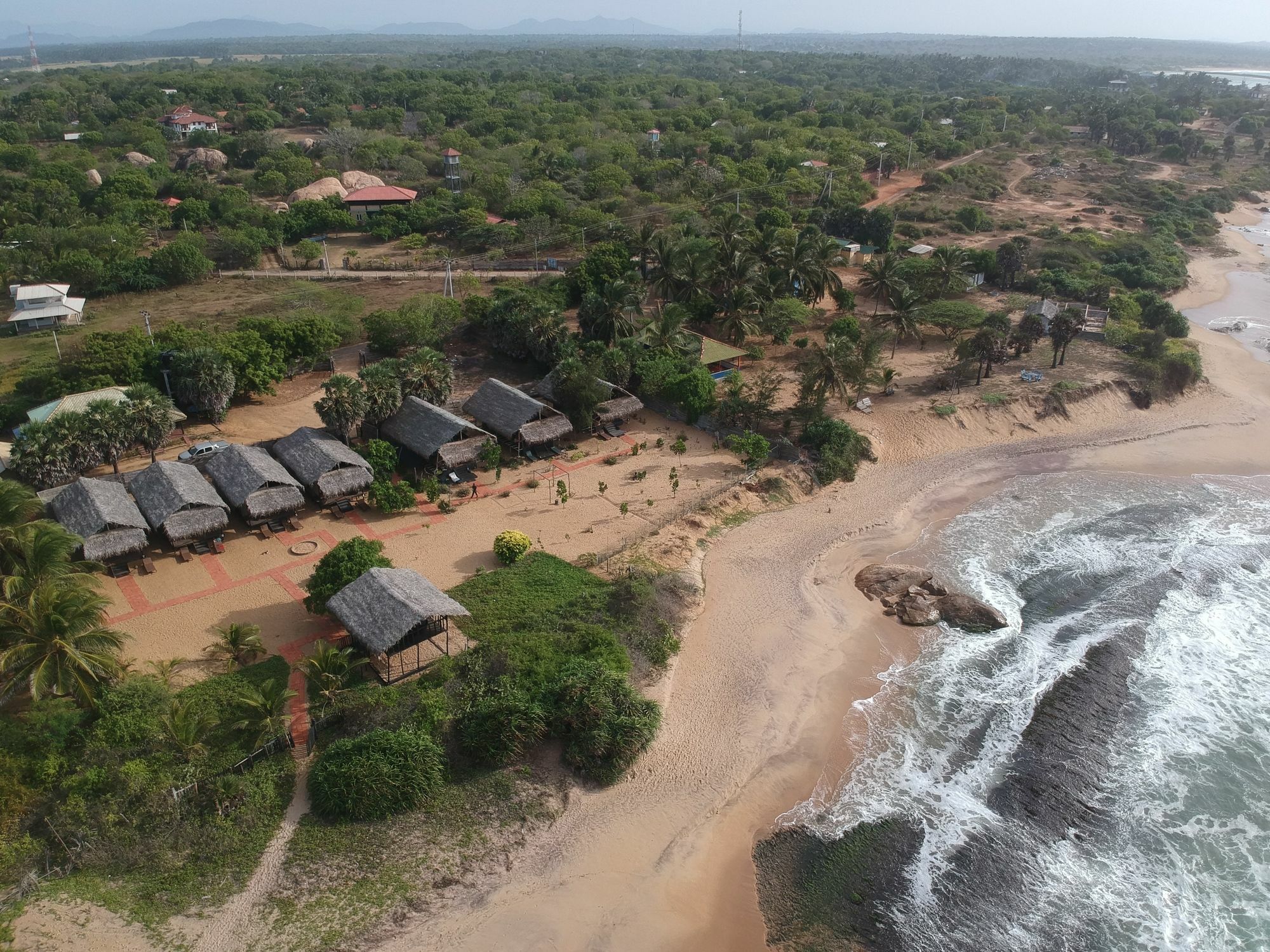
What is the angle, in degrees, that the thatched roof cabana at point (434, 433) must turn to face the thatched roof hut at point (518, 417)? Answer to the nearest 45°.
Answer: approximately 90° to its left

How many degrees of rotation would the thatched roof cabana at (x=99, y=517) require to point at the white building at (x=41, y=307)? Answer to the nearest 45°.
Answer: approximately 135° to its left

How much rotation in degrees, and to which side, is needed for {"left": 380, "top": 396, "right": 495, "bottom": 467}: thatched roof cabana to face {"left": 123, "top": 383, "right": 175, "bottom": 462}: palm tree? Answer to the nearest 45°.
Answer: approximately 135° to its right

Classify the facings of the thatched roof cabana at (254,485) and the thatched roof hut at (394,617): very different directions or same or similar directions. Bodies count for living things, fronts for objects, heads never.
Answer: same or similar directions

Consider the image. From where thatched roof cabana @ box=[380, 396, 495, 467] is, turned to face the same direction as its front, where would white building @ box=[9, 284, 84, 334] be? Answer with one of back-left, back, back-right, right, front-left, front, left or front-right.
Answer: back

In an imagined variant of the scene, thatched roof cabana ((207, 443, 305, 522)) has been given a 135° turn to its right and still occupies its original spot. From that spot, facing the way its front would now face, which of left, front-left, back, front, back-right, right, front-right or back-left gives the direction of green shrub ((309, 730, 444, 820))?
left

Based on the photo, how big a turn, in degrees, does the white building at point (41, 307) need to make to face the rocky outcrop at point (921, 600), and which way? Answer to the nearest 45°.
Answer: approximately 45° to its left

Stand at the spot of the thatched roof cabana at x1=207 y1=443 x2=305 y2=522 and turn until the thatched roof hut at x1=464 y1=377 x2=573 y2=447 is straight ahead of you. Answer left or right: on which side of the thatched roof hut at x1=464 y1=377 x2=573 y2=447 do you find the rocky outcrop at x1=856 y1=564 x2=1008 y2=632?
right

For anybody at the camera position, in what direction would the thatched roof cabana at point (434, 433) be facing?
facing the viewer and to the right of the viewer

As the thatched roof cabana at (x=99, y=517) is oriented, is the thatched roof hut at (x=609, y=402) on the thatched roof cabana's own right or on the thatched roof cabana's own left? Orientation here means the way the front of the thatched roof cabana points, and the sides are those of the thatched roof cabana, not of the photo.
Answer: on the thatched roof cabana's own left

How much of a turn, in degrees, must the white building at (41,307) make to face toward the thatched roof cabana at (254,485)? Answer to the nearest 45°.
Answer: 0° — it already faces it

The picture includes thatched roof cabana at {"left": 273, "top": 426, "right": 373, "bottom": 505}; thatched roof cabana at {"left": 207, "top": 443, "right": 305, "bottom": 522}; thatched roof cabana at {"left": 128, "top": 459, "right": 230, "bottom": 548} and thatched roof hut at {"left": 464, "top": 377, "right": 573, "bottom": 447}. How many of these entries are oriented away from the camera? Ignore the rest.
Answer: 0

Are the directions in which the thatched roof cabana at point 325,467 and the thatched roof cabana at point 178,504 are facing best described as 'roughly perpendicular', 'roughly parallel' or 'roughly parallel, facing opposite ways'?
roughly parallel

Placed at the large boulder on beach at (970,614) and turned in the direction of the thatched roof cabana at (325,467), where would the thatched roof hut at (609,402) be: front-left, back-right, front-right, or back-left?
front-right

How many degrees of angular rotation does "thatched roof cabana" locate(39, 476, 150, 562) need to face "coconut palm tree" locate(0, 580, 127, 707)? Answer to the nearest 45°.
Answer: approximately 45° to its right
